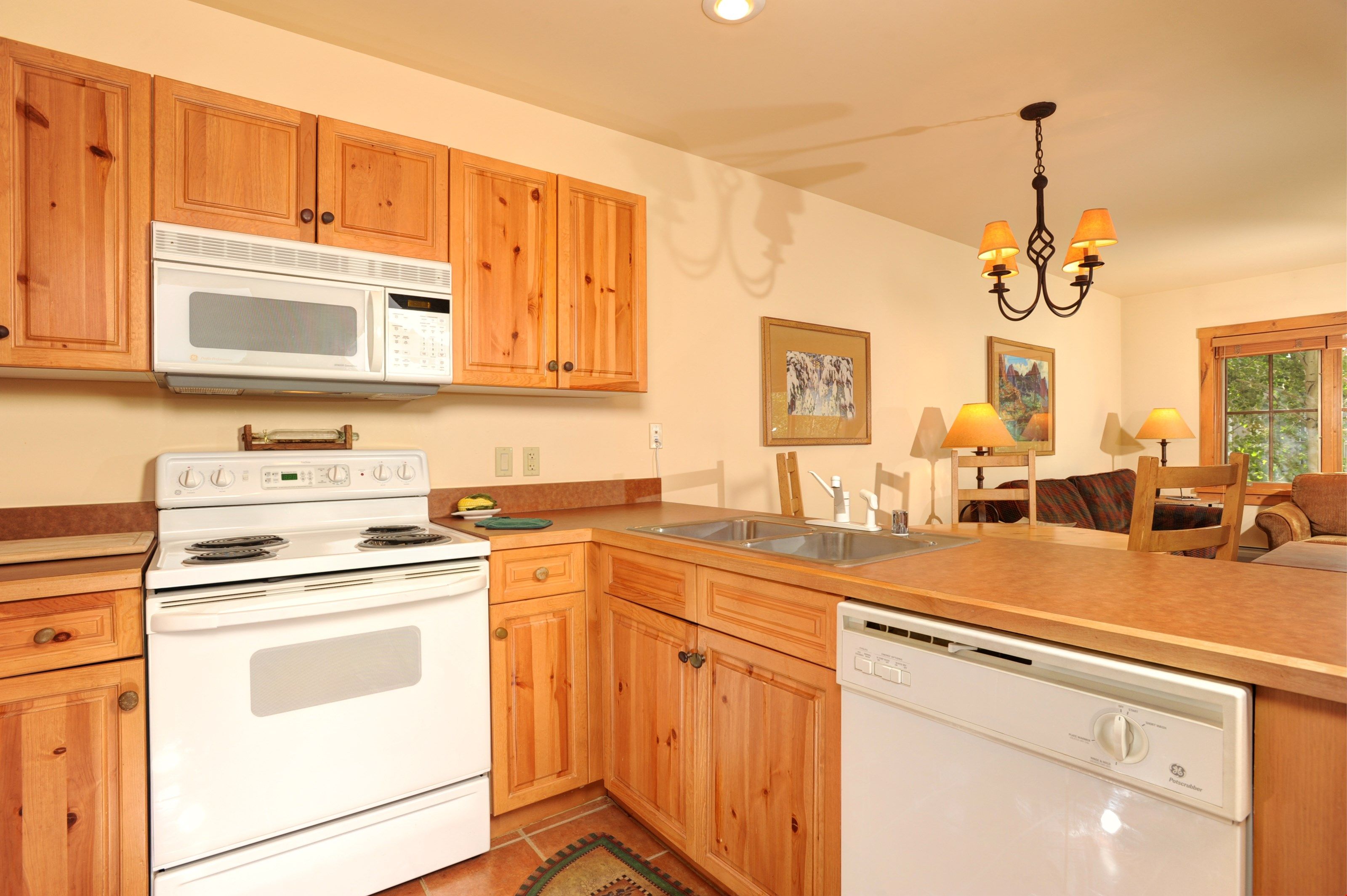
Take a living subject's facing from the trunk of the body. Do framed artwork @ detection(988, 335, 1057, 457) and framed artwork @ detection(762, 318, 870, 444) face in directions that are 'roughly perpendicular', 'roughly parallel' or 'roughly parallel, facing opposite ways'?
roughly parallel

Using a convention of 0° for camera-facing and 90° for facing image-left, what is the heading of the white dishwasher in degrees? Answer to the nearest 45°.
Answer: approximately 45°

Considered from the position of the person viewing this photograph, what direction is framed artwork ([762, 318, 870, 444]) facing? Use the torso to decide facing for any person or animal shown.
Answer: facing the viewer and to the right of the viewer

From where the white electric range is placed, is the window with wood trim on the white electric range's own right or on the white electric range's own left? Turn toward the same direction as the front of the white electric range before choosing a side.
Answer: on the white electric range's own left

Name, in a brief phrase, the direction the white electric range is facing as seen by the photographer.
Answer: facing the viewer

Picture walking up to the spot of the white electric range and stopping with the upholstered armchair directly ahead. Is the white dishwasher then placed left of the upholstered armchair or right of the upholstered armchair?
right

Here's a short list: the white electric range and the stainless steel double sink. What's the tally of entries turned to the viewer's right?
0

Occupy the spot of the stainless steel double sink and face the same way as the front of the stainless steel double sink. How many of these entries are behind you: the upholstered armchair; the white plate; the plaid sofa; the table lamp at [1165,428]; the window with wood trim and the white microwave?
4

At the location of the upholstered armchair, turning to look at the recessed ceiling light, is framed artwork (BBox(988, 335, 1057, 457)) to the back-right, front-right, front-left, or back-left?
front-right

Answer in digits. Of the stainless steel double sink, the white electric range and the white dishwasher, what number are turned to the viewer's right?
0

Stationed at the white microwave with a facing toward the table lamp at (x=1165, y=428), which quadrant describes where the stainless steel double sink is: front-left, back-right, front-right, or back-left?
front-right

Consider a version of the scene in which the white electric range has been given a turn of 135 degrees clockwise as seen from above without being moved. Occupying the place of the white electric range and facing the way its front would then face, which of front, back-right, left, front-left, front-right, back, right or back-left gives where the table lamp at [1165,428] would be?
back-right

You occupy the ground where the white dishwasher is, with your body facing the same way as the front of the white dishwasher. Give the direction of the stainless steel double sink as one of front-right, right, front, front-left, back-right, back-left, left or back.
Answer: right

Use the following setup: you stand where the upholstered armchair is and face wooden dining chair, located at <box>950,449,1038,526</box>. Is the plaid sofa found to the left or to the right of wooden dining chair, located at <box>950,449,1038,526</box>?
right

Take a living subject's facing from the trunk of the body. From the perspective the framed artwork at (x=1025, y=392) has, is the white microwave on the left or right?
on its right

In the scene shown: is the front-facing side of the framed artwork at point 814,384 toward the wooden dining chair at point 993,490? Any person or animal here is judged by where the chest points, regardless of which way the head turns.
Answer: no

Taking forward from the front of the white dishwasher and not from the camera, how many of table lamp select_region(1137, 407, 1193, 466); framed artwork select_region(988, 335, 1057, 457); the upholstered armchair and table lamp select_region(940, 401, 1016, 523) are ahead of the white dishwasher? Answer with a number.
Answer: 0

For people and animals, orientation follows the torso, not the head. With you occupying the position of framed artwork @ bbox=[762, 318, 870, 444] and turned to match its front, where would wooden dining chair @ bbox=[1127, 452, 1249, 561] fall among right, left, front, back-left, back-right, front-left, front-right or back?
front

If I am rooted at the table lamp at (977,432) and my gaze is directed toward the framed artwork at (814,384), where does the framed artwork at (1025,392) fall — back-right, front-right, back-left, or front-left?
back-right

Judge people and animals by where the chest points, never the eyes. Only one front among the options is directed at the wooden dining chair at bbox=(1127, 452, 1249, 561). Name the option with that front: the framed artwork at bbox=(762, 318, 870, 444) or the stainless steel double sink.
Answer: the framed artwork

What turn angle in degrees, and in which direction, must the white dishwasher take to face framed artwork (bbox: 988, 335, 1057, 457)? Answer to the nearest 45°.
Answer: approximately 135° to its right
